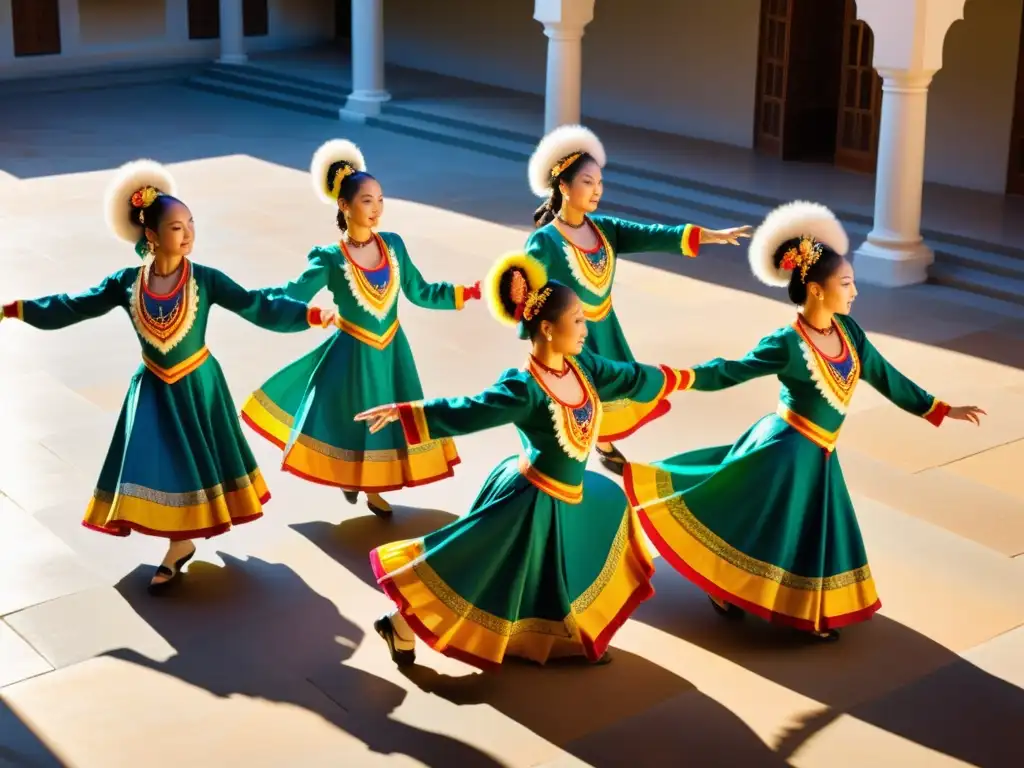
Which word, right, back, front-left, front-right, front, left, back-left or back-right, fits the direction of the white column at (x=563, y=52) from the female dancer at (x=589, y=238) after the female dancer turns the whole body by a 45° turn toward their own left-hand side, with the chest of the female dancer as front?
left

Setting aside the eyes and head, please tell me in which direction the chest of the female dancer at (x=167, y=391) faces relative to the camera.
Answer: toward the camera

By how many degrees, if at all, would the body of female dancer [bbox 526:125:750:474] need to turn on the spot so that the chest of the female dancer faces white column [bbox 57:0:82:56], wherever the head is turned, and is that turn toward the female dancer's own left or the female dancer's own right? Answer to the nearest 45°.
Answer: approximately 180°

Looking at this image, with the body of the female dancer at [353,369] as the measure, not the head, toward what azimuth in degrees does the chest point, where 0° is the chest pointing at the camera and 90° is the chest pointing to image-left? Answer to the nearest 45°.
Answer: approximately 315°

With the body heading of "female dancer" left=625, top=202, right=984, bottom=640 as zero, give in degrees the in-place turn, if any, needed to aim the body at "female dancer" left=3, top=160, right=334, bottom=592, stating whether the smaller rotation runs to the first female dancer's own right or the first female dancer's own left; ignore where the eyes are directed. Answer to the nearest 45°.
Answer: approximately 135° to the first female dancer's own right

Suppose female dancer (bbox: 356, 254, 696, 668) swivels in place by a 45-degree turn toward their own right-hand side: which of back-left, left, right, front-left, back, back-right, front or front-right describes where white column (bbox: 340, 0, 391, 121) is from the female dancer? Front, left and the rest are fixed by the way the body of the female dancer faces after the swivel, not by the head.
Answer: back

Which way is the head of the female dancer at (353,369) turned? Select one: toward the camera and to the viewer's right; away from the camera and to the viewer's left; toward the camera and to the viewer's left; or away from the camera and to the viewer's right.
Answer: toward the camera and to the viewer's right

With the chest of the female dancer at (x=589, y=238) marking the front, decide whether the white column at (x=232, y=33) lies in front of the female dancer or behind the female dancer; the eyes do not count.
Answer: behind

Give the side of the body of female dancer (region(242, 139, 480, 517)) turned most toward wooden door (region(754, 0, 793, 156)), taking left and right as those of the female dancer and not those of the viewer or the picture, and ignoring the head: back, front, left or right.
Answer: left

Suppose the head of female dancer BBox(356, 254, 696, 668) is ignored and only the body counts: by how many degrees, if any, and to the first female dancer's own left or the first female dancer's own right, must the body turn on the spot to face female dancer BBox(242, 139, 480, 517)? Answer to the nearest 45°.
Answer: approximately 180°

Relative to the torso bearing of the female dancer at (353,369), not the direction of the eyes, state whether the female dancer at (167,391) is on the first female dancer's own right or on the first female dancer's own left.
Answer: on the first female dancer's own right

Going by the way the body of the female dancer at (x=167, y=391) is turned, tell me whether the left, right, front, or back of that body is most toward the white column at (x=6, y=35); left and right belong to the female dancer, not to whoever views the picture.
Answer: back

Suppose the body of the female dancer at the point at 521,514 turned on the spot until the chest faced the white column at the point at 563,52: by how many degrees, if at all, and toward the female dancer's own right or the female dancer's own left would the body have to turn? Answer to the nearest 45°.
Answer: approximately 135° to the female dancer's own left
